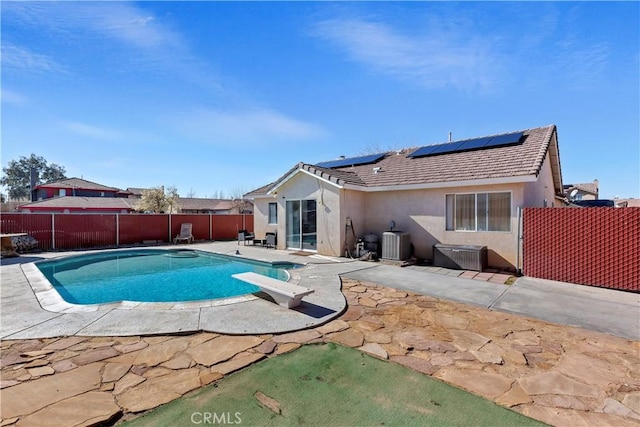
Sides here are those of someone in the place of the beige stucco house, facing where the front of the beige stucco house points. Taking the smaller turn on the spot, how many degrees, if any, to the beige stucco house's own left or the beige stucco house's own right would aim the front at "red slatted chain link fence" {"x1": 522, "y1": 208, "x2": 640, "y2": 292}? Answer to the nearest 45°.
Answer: approximately 90° to the beige stucco house's own right

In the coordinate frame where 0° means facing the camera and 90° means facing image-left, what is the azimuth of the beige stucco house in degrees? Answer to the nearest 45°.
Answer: approximately 225°

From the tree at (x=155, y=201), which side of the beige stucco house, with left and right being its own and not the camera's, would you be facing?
left
